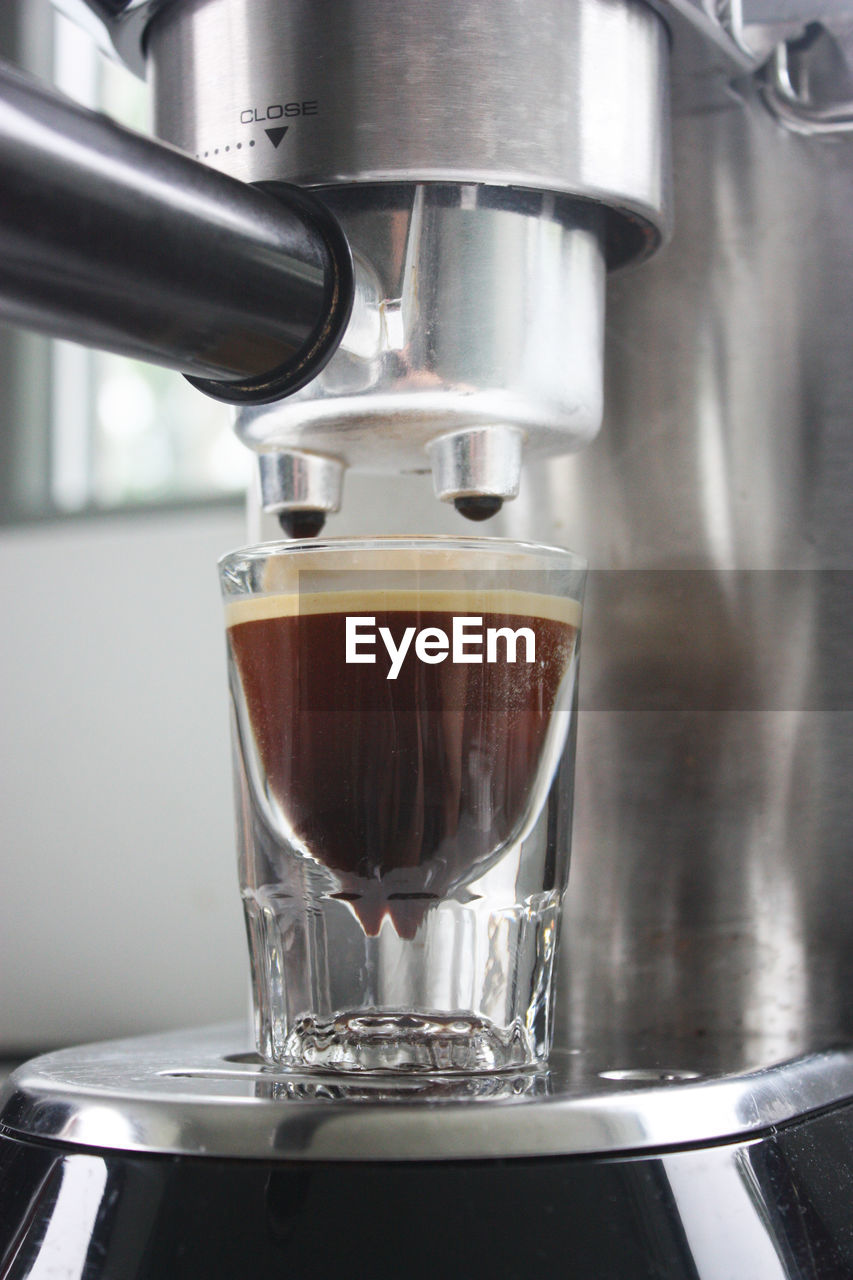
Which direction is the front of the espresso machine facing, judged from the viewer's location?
facing the viewer and to the left of the viewer
